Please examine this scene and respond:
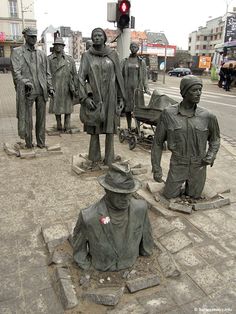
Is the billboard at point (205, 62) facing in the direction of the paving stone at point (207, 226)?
yes

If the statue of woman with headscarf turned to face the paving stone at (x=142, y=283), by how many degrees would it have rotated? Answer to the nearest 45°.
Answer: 0° — it already faces it

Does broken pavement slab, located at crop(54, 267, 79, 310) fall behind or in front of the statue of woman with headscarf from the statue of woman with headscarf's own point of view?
in front

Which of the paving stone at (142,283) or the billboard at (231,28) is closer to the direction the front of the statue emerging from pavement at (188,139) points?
the paving stone

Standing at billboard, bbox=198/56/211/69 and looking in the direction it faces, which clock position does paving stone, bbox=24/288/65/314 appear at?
The paving stone is roughly at 12 o'clock from the billboard.

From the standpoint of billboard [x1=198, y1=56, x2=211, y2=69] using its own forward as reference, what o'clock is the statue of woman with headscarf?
The statue of woman with headscarf is roughly at 12 o'clock from the billboard.

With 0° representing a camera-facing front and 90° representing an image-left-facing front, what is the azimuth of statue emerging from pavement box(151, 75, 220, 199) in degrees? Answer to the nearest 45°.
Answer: approximately 0°

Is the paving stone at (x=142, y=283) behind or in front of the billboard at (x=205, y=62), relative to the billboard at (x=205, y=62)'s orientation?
in front

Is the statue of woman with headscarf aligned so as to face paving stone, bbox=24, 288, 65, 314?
yes

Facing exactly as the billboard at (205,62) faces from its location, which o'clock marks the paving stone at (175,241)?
The paving stone is roughly at 12 o'clock from the billboard.

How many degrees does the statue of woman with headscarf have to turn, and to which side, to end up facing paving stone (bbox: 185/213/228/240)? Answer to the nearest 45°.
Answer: approximately 45° to its left

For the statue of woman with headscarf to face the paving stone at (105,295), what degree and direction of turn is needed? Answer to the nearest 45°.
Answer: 0° — it already faces it

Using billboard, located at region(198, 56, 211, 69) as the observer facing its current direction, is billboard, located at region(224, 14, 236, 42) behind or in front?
in front
